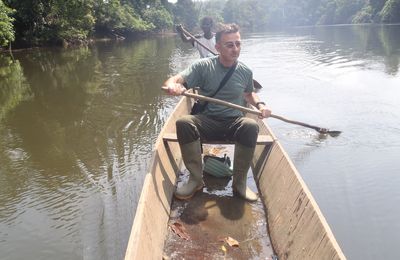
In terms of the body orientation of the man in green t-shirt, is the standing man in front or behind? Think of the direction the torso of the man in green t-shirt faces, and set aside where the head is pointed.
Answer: behind

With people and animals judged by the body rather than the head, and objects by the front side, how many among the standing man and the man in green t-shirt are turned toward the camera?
2

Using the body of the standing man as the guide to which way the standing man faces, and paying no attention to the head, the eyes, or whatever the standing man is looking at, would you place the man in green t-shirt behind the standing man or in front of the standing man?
in front

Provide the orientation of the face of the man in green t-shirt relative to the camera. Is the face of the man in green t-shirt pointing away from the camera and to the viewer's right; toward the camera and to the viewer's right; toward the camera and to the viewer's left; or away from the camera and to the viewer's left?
toward the camera and to the viewer's right

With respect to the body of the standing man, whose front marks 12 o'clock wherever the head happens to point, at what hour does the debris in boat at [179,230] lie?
The debris in boat is roughly at 12 o'clock from the standing man.
